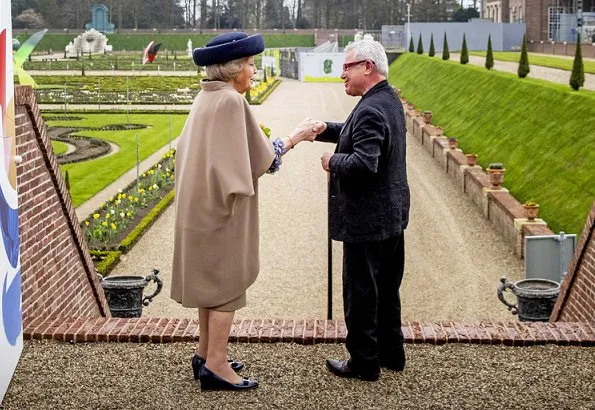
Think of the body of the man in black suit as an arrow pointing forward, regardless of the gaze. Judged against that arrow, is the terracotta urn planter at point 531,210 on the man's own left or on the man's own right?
on the man's own right

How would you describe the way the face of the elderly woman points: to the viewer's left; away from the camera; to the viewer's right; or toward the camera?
to the viewer's right

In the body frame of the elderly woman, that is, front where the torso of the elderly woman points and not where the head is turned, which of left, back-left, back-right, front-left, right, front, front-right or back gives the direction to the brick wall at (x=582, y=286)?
front-left

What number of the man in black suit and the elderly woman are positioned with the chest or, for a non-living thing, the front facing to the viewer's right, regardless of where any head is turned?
1

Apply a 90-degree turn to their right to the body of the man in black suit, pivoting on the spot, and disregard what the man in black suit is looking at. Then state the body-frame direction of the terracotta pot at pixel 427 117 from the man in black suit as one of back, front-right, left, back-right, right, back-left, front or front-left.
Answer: front

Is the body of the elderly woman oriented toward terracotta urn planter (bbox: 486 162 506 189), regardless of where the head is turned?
no

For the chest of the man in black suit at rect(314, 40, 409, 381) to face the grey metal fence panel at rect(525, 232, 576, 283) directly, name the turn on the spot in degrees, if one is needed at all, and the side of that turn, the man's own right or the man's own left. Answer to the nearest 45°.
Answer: approximately 90° to the man's own right

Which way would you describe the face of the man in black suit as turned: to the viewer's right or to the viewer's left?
to the viewer's left

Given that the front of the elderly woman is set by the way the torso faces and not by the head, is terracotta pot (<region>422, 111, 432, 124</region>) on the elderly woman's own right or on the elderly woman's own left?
on the elderly woman's own left

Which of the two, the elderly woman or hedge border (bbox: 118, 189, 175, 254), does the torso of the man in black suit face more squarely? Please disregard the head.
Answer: the elderly woman

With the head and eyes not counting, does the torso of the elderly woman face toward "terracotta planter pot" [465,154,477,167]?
no

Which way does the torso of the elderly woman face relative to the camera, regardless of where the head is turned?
to the viewer's right

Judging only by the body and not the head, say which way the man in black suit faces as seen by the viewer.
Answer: to the viewer's left

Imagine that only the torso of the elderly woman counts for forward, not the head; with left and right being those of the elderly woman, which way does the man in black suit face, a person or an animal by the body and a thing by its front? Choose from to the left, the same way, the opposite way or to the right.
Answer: the opposite way
